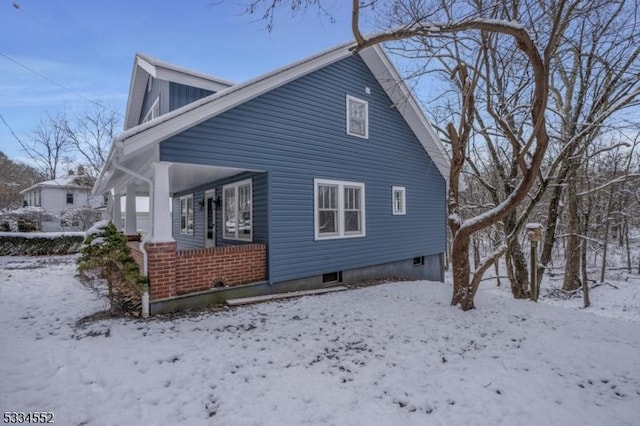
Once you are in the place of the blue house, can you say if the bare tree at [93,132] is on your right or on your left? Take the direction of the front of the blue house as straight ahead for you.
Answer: on your right

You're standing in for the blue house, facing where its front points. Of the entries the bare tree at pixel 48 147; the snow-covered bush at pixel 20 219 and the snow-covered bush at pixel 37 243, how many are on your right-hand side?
3

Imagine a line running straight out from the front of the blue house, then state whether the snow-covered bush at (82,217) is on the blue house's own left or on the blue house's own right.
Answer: on the blue house's own right

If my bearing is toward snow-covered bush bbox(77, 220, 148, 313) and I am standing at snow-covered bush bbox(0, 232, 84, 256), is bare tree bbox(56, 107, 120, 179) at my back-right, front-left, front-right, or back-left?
back-left

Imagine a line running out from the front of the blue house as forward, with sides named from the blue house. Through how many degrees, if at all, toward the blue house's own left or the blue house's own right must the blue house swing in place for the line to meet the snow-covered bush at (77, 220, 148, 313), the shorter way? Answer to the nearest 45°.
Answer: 0° — it already faces it

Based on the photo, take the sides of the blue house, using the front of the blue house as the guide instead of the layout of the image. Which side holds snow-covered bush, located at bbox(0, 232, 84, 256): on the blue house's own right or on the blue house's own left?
on the blue house's own right

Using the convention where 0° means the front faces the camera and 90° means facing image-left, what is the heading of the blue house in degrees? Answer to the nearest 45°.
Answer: approximately 45°
